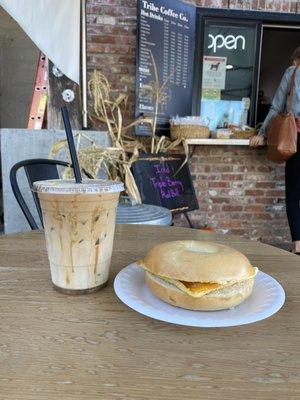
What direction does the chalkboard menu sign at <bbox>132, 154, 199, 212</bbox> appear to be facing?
toward the camera

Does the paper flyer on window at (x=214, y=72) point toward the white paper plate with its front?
yes

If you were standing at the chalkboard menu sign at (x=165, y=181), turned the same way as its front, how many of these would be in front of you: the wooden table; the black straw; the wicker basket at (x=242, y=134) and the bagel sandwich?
3

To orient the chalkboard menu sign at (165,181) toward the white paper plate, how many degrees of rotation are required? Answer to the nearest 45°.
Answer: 0° — it already faces it

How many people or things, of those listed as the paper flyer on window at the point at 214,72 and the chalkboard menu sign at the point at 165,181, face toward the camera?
2

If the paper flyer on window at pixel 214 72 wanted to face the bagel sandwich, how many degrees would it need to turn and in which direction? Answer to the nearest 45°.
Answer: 0° — it already faces it

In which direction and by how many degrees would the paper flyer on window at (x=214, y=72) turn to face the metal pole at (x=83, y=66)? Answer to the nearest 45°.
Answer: approximately 45° to its right

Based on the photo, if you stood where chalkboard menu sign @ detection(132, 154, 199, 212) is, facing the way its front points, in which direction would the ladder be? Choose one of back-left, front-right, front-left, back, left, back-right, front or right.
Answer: right

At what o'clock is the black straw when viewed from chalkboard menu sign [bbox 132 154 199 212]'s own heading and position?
The black straw is roughly at 12 o'clock from the chalkboard menu sign.

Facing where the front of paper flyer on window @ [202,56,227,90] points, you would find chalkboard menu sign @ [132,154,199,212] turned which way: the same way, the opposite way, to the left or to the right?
the same way

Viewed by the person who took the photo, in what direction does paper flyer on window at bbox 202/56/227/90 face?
facing the viewer

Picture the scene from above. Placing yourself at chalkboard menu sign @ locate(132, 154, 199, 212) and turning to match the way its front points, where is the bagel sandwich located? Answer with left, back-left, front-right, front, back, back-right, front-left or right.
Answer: front

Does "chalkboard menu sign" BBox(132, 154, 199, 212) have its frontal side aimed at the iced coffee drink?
yes

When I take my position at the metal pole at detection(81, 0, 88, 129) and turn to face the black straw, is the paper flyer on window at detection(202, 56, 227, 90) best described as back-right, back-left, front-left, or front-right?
back-left

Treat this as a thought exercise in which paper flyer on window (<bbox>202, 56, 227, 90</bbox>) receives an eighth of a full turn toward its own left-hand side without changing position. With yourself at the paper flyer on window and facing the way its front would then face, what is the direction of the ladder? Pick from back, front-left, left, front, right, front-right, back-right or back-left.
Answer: right
